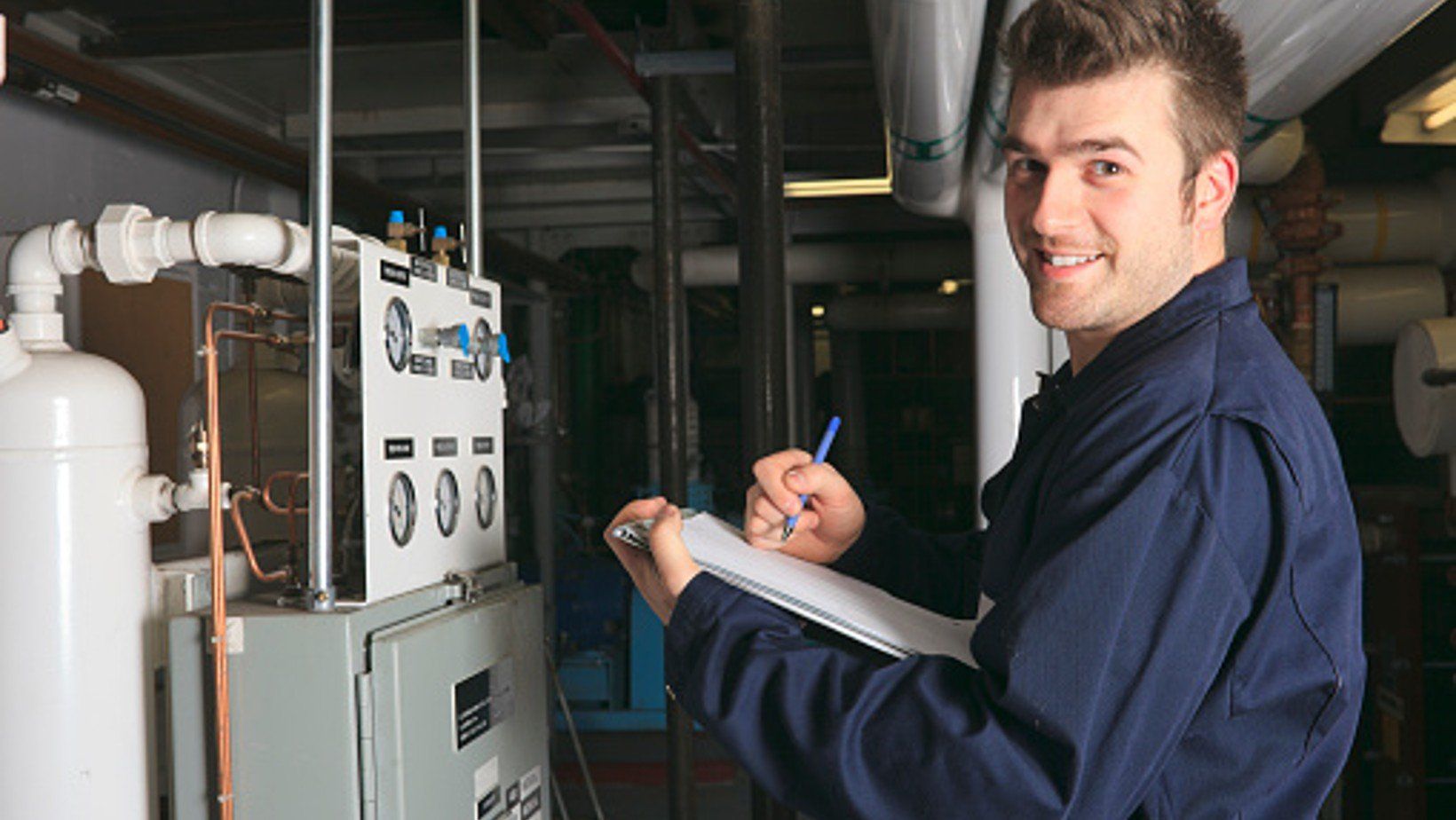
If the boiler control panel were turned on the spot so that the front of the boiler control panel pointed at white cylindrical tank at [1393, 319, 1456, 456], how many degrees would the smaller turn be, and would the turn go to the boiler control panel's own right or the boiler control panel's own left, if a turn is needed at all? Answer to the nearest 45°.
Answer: approximately 45° to the boiler control panel's own left

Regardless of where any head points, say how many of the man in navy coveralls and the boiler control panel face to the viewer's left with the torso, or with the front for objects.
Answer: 1

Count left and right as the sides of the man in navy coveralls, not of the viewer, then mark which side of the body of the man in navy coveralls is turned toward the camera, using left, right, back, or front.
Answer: left

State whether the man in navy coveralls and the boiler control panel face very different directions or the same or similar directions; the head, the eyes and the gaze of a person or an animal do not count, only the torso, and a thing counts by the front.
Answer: very different directions

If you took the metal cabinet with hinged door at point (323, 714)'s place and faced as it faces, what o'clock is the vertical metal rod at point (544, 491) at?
The vertical metal rod is roughly at 8 o'clock from the metal cabinet with hinged door.

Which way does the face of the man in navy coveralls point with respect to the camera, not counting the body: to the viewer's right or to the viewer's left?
to the viewer's left

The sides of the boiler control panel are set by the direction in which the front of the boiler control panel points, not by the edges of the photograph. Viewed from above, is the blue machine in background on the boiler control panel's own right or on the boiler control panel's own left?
on the boiler control panel's own left

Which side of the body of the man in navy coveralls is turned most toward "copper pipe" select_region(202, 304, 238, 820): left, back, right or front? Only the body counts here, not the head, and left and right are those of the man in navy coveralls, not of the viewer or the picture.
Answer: front

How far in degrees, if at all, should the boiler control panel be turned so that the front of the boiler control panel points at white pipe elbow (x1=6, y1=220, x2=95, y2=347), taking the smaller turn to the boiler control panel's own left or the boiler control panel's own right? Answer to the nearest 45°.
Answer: approximately 135° to the boiler control panel's own right

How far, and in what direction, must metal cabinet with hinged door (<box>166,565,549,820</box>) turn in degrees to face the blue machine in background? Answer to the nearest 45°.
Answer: approximately 135° to its left

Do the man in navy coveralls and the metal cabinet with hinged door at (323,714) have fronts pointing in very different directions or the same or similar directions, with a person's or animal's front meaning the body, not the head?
very different directions

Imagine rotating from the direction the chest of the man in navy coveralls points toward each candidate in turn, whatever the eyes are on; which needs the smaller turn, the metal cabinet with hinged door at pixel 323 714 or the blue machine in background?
the metal cabinet with hinged door
